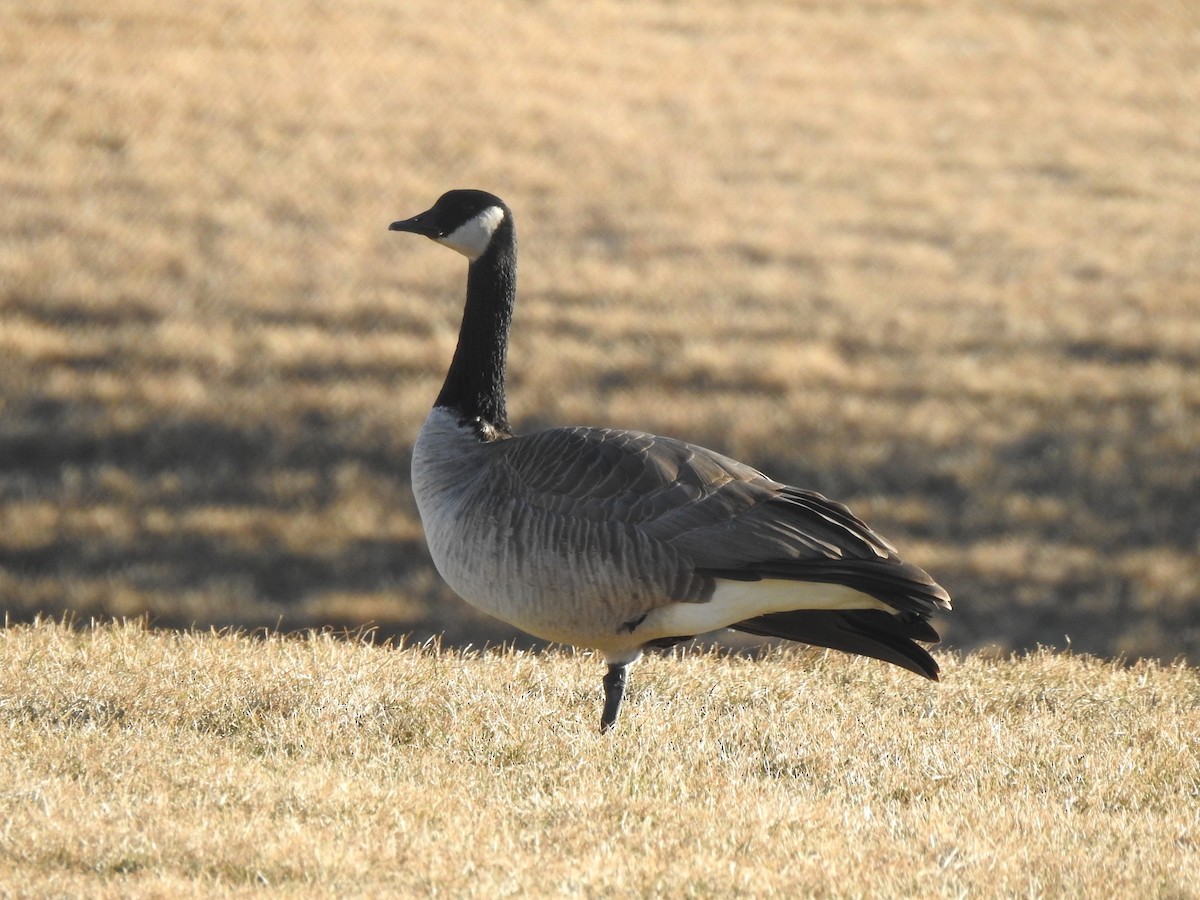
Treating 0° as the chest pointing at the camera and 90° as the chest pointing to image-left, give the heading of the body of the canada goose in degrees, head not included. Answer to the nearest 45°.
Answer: approximately 90°
